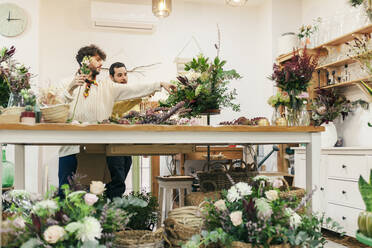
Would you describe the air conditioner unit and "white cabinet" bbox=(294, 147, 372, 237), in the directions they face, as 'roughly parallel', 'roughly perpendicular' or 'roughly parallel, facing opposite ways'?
roughly perpendicular

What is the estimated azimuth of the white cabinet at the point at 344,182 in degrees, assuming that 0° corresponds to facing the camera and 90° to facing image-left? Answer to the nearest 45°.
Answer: approximately 45°

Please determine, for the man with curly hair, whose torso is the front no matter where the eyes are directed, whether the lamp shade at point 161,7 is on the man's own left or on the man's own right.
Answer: on the man's own left

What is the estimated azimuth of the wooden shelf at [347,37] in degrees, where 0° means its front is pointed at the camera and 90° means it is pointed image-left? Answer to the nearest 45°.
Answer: approximately 45°

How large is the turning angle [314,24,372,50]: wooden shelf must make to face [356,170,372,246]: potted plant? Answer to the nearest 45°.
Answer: approximately 45° to its left

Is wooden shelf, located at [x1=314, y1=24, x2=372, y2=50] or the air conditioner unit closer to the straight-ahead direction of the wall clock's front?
the wooden shelf

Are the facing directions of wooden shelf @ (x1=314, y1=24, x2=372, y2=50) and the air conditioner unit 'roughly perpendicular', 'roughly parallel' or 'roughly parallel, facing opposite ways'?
roughly perpendicular

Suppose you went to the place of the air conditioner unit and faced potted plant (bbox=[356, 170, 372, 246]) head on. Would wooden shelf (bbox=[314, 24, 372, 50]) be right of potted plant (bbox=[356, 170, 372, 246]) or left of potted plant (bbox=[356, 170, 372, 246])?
left

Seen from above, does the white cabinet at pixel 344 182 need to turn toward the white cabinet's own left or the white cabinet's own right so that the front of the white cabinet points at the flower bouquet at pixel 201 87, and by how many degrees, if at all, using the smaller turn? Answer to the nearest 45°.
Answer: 0° — it already faces it

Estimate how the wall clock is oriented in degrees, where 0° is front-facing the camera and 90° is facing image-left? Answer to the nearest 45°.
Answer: approximately 0°
